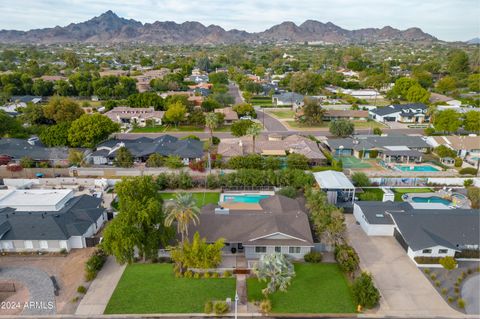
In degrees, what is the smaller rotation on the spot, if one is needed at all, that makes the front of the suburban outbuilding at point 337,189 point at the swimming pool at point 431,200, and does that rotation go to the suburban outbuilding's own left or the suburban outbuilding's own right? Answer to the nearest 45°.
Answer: approximately 90° to the suburban outbuilding's own left

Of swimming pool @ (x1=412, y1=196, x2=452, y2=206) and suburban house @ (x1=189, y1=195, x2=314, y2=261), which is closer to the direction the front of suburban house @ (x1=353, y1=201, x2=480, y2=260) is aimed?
the suburban house

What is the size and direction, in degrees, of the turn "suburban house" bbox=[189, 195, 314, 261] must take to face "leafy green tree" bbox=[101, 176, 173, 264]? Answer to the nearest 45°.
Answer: approximately 90° to its right

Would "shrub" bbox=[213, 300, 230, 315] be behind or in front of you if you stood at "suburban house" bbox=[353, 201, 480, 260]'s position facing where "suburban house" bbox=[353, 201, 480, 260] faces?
in front

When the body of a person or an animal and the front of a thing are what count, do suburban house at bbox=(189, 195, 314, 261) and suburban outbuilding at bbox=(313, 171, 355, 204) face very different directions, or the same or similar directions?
same or similar directions

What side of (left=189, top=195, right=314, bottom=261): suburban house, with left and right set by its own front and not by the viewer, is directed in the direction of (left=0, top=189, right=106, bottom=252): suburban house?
right

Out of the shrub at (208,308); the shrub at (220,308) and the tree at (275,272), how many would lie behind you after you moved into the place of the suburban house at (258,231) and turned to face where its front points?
0

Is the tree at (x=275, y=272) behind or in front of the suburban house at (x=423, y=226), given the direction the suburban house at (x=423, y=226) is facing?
in front

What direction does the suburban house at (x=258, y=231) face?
toward the camera

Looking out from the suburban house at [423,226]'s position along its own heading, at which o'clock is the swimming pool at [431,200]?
The swimming pool is roughly at 6 o'clock from the suburban house.

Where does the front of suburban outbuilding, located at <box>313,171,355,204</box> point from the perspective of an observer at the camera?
facing the viewer

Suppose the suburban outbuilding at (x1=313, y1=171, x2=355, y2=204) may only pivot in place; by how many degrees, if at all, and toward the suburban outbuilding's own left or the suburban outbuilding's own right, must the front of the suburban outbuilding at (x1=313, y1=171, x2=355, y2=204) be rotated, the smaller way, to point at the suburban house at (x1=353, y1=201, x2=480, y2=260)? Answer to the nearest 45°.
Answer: approximately 45° to the suburban outbuilding's own left

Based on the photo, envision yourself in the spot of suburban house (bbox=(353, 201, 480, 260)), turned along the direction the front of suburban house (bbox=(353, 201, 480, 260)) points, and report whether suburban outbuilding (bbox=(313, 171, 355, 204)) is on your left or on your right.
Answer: on your right

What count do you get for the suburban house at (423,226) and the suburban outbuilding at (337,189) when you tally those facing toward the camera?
2

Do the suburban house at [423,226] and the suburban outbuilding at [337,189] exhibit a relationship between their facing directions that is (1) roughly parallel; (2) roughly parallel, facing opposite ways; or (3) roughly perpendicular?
roughly parallel

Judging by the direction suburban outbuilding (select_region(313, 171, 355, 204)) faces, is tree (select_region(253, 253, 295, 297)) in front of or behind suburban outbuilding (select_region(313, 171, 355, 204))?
in front

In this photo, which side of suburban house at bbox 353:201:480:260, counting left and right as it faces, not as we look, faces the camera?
front
